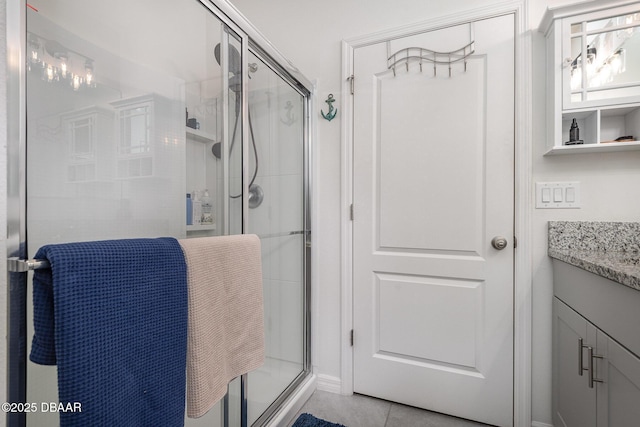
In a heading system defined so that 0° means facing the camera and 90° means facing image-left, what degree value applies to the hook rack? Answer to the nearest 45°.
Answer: approximately 0°

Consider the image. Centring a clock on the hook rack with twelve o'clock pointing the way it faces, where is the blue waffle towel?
The blue waffle towel is roughly at 1 o'clock from the hook rack.

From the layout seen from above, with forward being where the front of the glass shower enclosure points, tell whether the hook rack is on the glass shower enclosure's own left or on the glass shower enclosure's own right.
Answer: on the glass shower enclosure's own left

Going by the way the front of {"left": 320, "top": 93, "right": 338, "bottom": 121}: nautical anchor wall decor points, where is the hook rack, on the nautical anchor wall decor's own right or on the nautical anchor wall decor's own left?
on the nautical anchor wall decor's own left

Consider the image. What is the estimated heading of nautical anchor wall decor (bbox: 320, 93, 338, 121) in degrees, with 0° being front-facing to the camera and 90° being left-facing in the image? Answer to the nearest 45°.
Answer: approximately 0°

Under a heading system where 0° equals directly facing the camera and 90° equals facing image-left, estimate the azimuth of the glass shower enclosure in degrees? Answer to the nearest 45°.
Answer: approximately 315°

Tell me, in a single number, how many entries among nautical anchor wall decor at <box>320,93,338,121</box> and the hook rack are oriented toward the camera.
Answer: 2

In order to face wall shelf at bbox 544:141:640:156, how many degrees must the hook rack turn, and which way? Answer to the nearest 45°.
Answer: approximately 90° to its left
